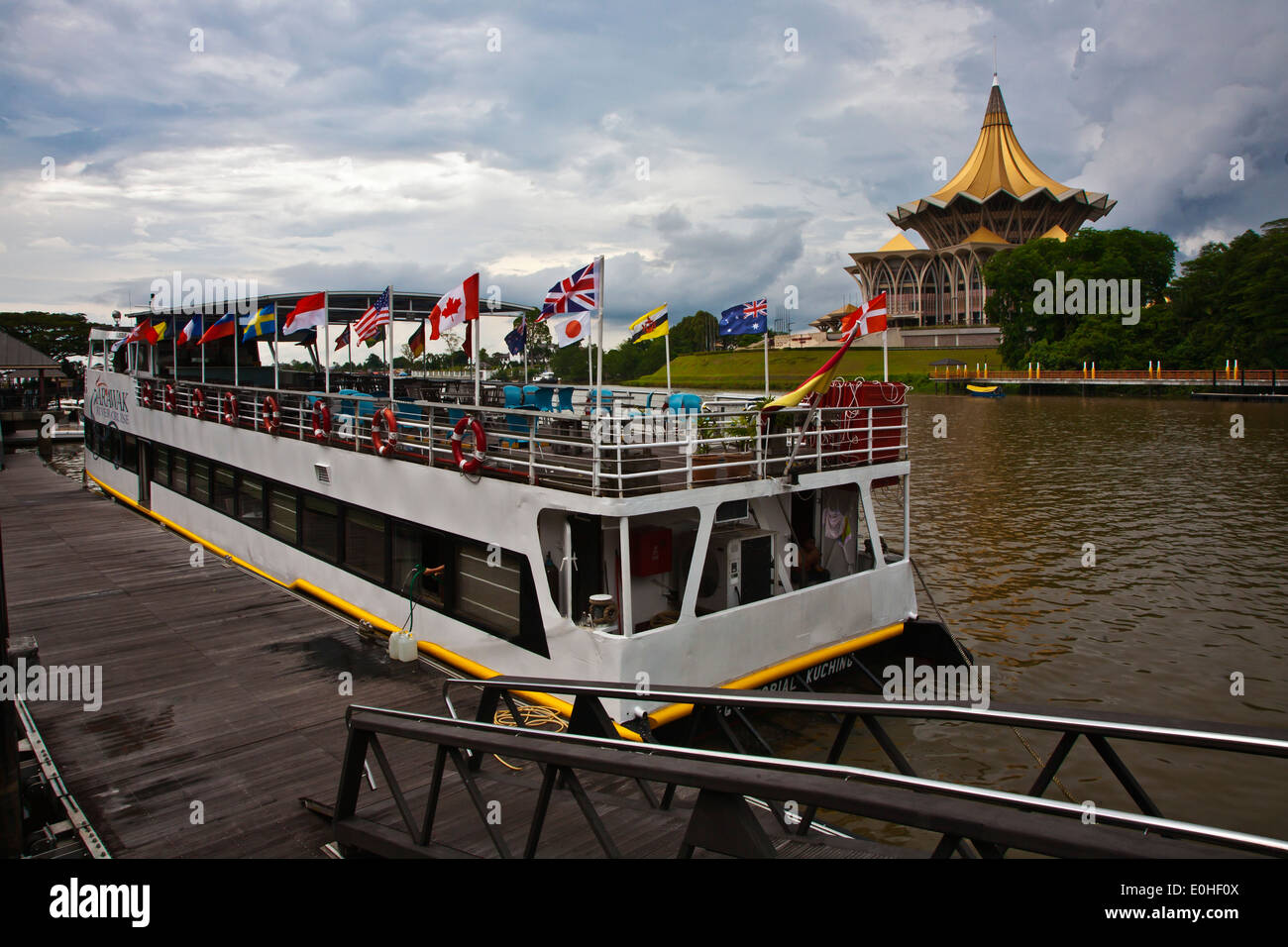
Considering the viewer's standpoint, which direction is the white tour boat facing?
facing away from the viewer and to the left of the viewer

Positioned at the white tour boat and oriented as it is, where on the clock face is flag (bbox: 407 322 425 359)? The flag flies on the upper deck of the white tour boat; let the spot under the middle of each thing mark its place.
The flag is roughly at 1 o'clock from the white tour boat.
